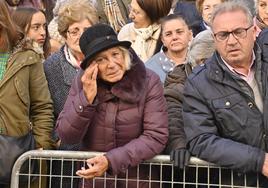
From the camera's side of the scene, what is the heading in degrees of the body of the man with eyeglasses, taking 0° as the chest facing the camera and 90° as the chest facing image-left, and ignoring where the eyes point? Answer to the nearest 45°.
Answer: approximately 315°

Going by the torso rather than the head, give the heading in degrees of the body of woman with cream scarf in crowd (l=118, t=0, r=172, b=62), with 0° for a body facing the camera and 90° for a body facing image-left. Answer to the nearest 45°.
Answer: approximately 45°

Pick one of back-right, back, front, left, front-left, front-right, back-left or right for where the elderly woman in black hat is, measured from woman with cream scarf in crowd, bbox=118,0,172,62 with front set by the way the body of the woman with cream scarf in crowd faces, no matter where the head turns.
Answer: front-left

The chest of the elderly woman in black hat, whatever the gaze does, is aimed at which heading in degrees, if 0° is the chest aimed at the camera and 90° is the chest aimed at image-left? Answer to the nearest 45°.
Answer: approximately 0°

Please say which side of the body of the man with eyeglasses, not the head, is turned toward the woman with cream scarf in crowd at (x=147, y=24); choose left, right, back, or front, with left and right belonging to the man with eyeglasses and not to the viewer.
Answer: back
